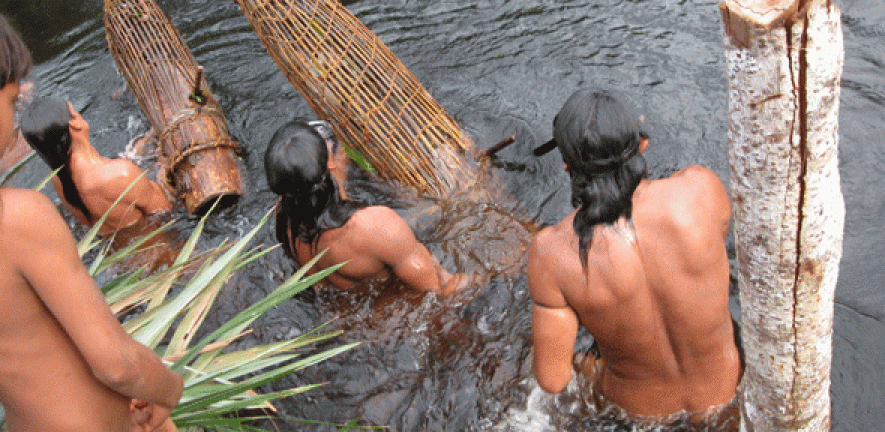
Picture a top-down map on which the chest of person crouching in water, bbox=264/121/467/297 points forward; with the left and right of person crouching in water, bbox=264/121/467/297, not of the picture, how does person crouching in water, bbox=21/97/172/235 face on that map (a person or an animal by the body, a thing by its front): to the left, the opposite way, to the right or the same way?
the same way

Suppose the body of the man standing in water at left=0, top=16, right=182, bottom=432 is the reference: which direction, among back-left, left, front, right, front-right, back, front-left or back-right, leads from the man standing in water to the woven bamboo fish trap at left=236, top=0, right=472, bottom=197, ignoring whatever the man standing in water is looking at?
front

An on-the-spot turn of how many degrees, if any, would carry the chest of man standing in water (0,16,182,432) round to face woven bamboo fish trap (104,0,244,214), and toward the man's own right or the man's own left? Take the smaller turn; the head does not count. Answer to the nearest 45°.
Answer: approximately 45° to the man's own left

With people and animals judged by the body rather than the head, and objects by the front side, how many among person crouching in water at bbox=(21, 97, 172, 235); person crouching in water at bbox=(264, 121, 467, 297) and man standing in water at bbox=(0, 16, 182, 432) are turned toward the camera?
0

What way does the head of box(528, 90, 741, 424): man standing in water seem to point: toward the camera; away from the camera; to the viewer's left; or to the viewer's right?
away from the camera

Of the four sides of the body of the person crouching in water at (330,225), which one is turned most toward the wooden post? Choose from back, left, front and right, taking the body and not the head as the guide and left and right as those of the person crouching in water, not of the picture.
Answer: right

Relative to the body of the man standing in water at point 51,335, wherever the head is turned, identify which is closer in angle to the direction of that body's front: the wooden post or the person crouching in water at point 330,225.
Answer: the person crouching in water

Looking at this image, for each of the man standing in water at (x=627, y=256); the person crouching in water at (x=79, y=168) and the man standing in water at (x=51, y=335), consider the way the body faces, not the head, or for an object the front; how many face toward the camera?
0

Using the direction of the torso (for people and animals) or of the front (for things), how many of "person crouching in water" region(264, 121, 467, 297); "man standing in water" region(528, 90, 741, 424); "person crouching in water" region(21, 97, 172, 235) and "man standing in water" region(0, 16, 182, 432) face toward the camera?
0

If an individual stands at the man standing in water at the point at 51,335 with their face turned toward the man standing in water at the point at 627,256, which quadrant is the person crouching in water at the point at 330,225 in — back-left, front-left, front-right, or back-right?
front-left

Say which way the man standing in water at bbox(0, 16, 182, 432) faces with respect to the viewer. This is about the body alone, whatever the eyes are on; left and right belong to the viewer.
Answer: facing away from the viewer and to the right of the viewer

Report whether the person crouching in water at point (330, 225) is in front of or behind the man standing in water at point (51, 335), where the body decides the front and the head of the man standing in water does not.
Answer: in front

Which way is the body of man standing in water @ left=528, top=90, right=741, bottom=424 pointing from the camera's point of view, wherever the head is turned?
away from the camera

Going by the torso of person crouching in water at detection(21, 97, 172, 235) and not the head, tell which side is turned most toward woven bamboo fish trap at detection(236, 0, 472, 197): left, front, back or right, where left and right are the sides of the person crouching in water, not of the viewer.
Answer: right

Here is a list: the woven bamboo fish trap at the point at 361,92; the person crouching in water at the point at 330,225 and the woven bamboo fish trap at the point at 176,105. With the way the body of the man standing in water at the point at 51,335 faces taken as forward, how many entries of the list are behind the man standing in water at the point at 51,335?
0

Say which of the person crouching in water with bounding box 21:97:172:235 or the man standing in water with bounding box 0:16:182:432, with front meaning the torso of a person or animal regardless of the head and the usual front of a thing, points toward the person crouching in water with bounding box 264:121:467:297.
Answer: the man standing in water
